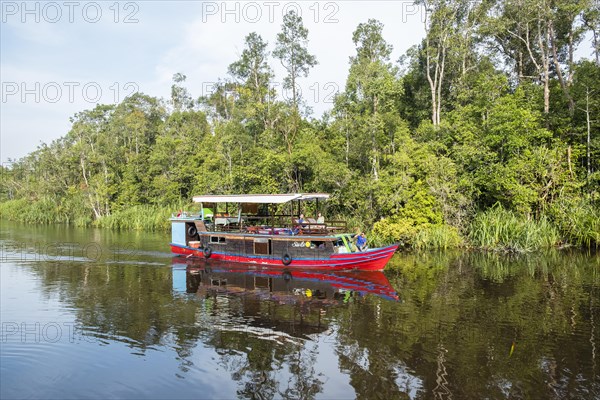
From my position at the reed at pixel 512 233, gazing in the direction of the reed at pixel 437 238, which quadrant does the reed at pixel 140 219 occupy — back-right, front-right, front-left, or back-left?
front-right

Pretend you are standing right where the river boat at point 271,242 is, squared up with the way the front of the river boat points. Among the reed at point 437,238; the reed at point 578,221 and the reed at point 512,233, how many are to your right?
0

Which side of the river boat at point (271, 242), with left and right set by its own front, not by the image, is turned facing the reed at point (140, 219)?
back

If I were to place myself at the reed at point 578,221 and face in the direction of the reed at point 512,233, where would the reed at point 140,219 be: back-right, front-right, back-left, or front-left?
front-right

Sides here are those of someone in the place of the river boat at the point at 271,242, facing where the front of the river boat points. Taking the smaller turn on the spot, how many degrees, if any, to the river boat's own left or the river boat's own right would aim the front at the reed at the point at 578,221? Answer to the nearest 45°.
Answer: approximately 45° to the river boat's own left

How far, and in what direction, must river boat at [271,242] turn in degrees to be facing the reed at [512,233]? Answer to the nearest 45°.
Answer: approximately 45° to its left

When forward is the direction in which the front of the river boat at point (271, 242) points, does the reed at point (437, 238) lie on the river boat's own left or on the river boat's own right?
on the river boat's own left

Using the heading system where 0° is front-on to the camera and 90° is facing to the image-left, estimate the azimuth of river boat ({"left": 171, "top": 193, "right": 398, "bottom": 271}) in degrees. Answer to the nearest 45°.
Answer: approximately 315°

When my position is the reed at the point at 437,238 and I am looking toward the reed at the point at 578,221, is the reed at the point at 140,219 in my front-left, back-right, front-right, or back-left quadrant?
back-left
